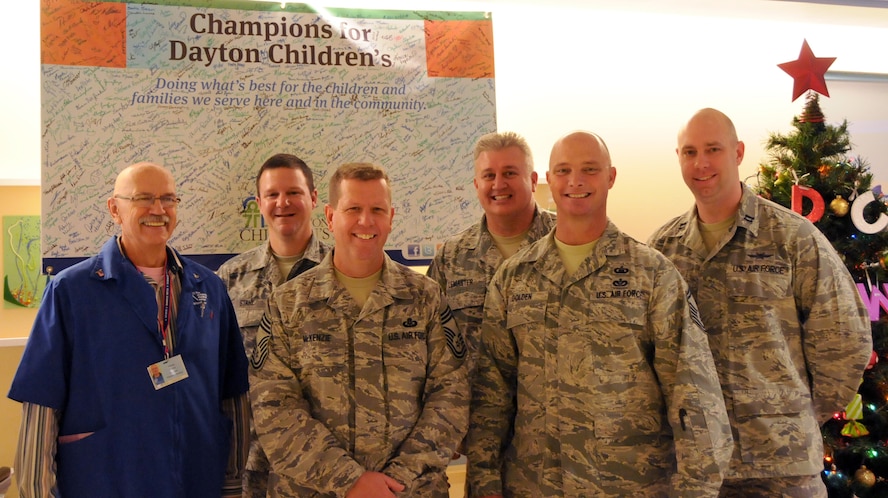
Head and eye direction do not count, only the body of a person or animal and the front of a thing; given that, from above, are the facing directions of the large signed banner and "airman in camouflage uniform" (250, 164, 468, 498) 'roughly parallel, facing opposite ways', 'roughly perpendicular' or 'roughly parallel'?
roughly parallel

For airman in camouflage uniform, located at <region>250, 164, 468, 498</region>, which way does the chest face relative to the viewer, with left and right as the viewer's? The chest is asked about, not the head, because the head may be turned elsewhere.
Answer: facing the viewer

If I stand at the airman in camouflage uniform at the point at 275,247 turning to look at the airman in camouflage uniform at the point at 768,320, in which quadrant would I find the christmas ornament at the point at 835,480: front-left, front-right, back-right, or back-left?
front-left

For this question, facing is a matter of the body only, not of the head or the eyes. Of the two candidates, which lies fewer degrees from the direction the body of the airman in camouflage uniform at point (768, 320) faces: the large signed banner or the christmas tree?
the large signed banner

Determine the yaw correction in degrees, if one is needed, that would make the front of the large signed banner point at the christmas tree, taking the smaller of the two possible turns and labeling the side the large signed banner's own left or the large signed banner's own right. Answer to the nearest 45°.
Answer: approximately 90° to the large signed banner's own left

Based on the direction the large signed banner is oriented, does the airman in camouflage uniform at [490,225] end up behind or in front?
in front

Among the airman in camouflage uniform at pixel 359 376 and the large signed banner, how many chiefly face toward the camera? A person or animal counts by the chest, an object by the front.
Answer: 2

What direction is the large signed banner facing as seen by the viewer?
toward the camera
